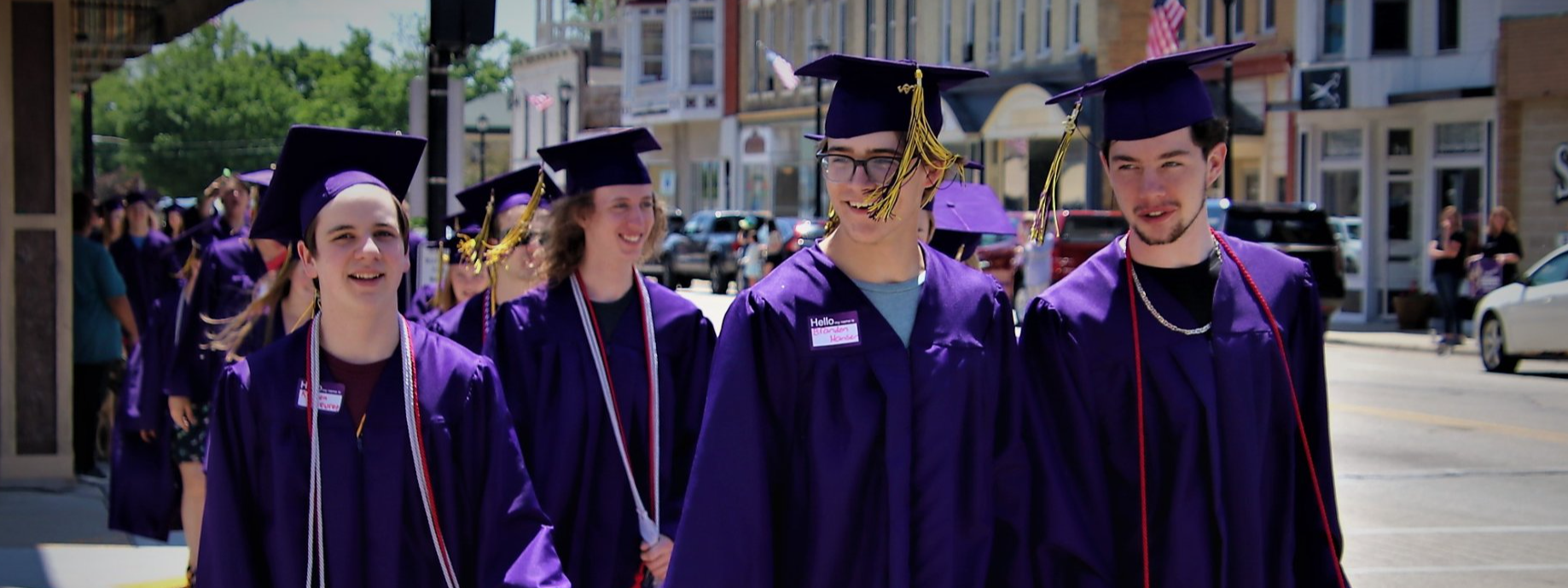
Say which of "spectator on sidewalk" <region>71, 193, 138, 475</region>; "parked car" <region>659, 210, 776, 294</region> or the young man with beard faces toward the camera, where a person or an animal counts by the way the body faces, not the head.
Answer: the young man with beard

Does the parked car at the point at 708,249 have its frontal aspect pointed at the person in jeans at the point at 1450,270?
no

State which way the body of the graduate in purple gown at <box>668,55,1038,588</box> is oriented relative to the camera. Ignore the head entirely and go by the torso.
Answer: toward the camera

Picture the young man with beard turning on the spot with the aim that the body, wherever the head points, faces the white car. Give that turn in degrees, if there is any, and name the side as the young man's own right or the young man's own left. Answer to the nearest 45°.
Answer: approximately 180°

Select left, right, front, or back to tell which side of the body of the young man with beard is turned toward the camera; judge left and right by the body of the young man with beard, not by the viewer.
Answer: front

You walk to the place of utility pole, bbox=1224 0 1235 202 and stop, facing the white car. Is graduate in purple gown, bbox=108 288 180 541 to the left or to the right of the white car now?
right

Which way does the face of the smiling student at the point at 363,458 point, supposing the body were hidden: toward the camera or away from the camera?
toward the camera

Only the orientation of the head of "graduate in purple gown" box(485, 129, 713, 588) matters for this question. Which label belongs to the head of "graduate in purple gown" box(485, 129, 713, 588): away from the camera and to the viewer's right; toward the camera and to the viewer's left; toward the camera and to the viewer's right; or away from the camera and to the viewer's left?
toward the camera and to the viewer's right

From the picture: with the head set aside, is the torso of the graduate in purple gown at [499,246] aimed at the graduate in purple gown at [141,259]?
no

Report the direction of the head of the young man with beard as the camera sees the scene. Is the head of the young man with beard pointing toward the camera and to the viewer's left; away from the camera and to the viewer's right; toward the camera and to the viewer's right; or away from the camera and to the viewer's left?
toward the camera and to the viewer's left

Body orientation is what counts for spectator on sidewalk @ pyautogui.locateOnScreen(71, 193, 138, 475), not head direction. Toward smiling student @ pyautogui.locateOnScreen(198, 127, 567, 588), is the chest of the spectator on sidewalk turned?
no

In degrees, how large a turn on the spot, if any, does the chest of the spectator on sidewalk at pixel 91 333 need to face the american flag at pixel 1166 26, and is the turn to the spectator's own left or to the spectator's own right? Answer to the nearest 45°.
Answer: approximately 45° to the spectator's own left

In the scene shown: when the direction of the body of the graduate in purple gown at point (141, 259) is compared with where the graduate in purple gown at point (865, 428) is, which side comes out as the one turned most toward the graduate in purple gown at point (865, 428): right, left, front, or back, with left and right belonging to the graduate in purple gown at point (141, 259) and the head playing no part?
front

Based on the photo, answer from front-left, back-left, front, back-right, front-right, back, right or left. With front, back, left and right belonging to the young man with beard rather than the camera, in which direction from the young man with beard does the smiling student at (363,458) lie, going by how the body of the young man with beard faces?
right

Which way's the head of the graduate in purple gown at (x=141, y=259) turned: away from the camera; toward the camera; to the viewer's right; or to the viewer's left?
toward the camera
